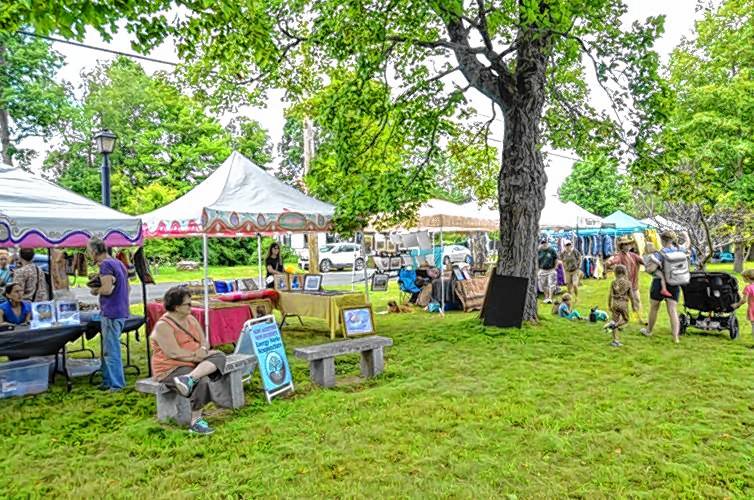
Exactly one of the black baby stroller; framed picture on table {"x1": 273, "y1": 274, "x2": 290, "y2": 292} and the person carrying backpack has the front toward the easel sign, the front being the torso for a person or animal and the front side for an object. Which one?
the framed picture on table

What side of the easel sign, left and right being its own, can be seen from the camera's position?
front

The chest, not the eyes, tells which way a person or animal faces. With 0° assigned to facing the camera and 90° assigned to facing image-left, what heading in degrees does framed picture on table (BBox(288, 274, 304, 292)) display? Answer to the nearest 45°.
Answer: approximately 0°

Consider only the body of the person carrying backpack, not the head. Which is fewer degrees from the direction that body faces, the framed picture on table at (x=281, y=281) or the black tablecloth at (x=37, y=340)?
the framed picture on table

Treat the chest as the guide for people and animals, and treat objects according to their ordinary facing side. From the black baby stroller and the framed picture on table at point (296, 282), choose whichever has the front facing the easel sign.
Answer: the framed picture on table

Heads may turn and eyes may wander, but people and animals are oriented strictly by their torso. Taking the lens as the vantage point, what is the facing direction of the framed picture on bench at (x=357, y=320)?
facing the viewer

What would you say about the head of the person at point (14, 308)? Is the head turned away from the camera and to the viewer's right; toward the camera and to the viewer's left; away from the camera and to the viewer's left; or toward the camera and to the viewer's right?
toward the camera and to the viewer's right

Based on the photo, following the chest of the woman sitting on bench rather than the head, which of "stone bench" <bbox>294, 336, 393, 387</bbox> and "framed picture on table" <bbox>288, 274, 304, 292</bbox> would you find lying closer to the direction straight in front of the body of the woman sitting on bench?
the stone bench

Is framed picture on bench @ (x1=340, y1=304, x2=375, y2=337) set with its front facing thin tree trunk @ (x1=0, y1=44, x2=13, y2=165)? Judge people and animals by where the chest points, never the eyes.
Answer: no

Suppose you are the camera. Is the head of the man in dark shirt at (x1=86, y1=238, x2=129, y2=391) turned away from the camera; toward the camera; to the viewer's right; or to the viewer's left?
to the viewer's left

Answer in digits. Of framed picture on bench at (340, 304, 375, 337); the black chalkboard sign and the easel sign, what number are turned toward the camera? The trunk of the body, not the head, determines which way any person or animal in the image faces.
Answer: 3

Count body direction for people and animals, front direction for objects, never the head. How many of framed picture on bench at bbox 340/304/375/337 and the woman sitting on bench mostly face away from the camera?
0

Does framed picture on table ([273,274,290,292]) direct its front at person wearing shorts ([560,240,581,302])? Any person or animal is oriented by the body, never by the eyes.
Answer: no

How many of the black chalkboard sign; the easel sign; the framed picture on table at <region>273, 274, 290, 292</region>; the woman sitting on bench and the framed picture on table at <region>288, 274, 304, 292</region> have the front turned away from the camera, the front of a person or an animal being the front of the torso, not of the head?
0

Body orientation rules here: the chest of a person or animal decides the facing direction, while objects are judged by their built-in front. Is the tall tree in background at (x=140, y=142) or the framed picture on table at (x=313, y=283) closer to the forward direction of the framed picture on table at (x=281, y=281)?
the framed picture on table
